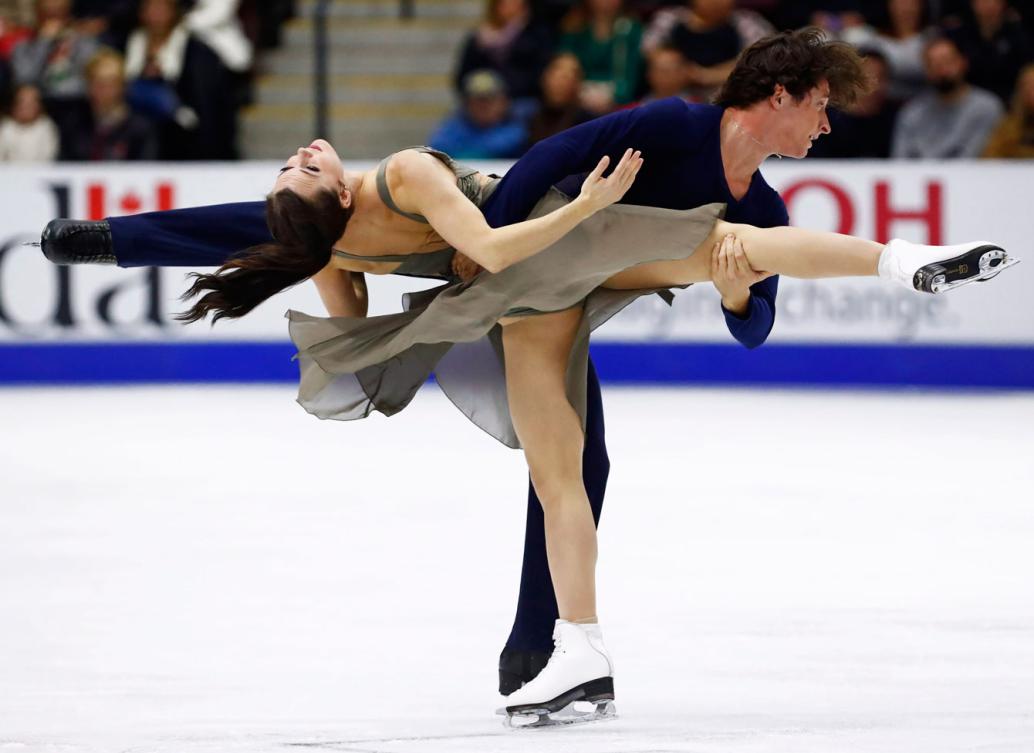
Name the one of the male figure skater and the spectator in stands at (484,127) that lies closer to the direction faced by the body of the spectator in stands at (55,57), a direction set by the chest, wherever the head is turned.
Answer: the male figure skater

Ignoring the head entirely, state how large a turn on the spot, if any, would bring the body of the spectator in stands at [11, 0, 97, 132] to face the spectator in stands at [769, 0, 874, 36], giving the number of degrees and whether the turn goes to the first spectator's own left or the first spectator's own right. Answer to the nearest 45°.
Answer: approximately 45° to the first spectator's own left

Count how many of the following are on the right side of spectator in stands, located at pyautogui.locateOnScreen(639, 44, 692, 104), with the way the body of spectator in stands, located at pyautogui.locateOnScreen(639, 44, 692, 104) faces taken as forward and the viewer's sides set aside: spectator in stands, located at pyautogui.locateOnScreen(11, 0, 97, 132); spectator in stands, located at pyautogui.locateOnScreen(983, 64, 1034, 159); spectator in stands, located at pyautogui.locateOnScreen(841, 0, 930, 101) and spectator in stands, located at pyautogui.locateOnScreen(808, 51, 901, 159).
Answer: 1

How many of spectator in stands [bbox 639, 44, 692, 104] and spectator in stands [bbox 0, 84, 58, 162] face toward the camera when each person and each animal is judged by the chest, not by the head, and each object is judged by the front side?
2

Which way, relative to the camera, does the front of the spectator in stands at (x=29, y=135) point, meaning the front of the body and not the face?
toward the camera

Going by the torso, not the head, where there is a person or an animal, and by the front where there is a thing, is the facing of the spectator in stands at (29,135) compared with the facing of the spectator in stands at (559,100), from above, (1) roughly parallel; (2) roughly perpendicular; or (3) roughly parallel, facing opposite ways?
roughly parallel

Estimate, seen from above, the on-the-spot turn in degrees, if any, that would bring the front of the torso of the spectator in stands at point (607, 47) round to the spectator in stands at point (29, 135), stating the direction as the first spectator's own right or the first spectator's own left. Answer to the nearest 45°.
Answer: approximately 90° to the first spectator's own right

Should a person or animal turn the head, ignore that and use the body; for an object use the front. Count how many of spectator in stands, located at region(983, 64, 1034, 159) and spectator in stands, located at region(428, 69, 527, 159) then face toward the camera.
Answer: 2

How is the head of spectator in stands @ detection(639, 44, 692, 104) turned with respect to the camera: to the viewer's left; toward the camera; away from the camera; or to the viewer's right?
toward the camera

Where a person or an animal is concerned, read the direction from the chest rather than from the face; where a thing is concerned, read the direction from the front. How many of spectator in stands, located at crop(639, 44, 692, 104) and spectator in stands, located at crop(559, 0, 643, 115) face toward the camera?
2

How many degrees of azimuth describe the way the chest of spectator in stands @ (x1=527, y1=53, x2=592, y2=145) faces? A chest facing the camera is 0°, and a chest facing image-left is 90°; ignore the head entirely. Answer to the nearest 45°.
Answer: approximately 0°

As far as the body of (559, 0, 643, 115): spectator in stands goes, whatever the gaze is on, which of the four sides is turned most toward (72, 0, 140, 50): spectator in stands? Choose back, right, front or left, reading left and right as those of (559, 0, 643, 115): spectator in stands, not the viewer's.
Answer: right

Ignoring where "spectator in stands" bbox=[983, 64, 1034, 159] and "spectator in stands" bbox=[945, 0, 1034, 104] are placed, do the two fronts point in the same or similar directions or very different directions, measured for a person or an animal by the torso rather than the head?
same or similar directions

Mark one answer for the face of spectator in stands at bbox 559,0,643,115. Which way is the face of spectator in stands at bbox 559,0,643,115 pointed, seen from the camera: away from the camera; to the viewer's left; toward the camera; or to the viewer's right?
toward the camera

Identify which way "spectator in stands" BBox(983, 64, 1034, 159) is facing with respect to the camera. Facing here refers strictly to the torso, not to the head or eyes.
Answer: toward the camera

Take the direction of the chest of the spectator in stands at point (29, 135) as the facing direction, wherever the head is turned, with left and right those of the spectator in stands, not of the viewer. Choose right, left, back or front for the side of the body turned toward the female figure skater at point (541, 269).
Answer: front
